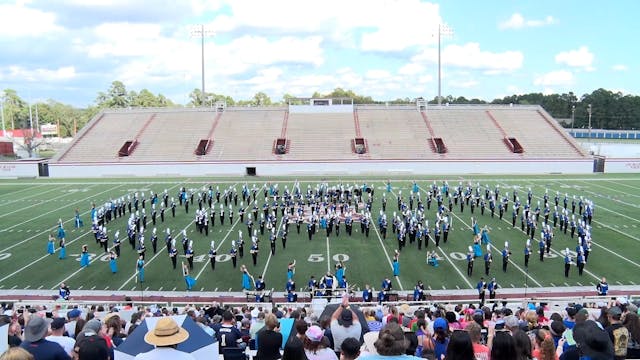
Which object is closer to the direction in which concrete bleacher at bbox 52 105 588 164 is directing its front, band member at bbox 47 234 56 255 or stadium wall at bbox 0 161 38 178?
the band member

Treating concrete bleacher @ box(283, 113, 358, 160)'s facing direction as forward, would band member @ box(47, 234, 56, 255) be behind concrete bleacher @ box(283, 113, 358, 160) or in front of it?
in front

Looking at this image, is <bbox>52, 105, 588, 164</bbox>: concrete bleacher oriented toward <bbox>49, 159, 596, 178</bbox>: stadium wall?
yes

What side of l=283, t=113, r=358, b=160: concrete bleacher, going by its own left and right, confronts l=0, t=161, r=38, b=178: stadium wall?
right

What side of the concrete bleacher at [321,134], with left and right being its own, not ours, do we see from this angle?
front

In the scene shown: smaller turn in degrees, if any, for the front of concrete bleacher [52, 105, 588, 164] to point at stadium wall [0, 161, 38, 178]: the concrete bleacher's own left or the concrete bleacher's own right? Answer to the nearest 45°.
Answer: approximately 90° to the concrete bleacher's own right

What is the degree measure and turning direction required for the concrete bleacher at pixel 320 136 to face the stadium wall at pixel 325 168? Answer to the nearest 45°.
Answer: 0° — it already faces it

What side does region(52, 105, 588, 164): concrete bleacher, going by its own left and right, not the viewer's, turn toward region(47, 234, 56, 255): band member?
front
